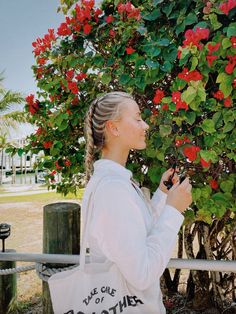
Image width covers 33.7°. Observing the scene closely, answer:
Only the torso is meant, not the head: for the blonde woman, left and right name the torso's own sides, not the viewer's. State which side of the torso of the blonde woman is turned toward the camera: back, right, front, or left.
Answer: right

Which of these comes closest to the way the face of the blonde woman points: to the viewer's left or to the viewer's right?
to the viewer's right

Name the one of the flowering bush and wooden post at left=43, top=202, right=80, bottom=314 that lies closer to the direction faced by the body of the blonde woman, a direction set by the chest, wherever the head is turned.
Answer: the flowering bush

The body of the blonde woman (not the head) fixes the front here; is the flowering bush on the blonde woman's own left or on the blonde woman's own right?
on the blonde woman's own left

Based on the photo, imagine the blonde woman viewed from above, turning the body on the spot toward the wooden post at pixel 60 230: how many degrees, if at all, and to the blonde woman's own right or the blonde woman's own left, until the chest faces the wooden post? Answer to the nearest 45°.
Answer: approximately 135° to the blonde woman's own left

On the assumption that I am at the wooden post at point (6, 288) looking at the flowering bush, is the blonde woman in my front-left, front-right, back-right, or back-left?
front-right

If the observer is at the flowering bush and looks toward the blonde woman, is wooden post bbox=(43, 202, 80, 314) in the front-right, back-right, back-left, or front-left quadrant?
front-right

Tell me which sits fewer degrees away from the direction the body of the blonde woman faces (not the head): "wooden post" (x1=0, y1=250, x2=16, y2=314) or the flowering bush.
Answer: the flowering bush
